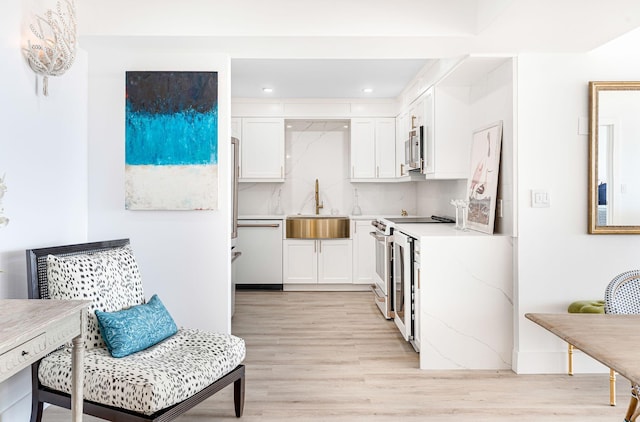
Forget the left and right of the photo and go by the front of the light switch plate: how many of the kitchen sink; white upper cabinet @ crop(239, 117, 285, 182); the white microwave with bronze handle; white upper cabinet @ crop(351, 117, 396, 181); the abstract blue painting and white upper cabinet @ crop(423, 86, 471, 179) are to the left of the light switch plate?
0

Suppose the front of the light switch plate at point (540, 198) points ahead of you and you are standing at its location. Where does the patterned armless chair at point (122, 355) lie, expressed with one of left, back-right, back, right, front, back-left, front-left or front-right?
front-right

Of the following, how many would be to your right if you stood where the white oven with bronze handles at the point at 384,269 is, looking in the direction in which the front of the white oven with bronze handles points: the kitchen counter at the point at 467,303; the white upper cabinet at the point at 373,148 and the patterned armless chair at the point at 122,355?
1

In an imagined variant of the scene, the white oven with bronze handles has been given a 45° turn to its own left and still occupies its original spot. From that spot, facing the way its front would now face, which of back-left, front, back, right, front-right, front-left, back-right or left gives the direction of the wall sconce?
front

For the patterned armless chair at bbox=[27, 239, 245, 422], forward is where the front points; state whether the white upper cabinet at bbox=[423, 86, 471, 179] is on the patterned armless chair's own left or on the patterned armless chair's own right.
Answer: on the patterned armless chair's own left

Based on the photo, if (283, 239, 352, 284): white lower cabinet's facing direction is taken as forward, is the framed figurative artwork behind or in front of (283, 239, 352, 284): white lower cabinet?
in front

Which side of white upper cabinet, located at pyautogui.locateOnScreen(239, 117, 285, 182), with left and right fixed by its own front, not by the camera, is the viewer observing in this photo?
front

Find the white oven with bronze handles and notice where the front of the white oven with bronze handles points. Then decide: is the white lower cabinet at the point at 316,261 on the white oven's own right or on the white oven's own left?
on the white oven's own right

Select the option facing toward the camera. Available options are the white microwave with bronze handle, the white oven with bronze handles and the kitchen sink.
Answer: the kitchen sink

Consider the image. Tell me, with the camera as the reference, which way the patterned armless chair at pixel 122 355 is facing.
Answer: facing the viewer and to the right of the viewer

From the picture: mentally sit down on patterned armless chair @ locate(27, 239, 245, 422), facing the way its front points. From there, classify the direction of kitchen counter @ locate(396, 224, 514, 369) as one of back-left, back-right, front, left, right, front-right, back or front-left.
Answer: front-left

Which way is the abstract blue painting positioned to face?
toward the camera

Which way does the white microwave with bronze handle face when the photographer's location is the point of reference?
facing to the left of the viewer

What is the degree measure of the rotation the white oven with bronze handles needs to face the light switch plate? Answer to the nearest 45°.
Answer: approximately 135° to its left

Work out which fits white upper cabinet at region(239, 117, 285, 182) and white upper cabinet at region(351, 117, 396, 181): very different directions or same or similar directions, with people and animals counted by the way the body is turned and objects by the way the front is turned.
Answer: same or similar directions

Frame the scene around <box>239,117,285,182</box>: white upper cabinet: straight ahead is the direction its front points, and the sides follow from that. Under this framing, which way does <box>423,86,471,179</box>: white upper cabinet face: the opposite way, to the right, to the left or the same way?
to the right

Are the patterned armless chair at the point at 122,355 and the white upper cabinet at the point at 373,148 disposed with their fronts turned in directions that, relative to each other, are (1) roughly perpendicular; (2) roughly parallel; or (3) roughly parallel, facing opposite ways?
roughly perpendicular

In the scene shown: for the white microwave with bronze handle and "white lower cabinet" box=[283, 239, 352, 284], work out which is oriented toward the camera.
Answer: the white lower cabinet

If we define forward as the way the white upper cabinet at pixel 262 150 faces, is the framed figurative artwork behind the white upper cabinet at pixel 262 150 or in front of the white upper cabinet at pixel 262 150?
in front

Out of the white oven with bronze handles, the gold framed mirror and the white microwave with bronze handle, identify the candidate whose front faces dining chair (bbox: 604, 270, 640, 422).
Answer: the gold framed mirror
